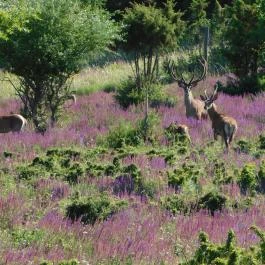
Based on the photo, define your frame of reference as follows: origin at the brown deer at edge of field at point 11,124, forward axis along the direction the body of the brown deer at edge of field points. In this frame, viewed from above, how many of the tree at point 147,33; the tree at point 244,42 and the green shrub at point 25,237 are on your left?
1

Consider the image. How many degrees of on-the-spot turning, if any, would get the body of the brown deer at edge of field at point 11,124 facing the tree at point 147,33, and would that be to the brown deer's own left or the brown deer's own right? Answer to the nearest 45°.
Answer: approximately 135° to the brown deer's own right

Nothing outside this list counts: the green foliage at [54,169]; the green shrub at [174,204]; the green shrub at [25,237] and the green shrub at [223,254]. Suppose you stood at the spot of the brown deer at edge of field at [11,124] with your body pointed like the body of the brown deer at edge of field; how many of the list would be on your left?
4

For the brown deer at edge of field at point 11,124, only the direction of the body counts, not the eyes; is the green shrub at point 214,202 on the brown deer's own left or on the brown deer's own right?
on the brown deer's own left

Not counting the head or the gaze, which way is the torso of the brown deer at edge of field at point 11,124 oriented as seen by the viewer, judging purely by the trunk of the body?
to the viewer's left

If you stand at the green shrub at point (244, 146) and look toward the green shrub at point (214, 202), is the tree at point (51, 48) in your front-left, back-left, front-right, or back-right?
back-right
